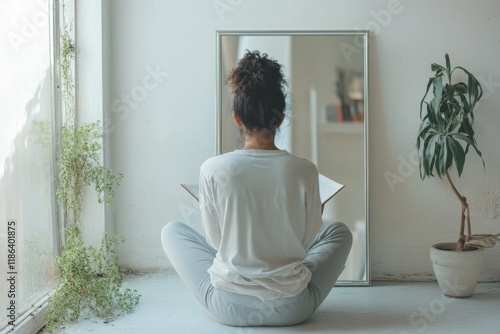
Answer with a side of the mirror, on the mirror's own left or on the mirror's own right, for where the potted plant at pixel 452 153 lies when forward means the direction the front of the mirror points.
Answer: on the mirror's own left

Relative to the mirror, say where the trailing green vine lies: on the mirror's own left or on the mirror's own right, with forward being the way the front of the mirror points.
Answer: on the mirror's own right

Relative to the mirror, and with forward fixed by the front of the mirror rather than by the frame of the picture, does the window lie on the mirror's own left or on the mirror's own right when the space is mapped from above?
on the mirror's own right

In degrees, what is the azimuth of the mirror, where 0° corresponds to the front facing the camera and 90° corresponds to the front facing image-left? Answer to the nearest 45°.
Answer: approximately 0°
